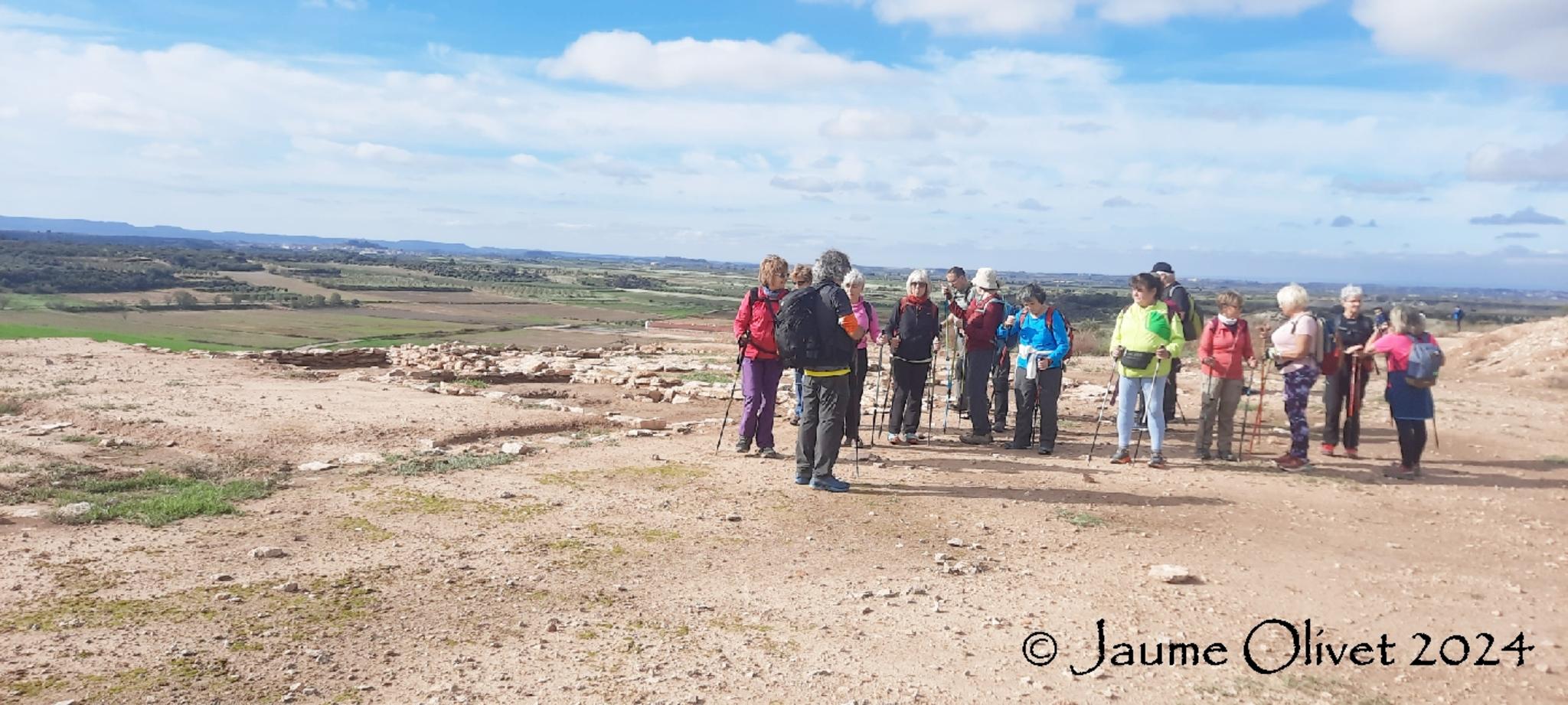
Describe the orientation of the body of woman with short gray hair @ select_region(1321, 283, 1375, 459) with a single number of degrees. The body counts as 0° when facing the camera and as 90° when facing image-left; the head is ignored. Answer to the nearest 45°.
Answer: approximately 0°

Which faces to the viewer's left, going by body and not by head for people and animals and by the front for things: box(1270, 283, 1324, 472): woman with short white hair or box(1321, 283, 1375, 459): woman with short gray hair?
box(1270, 283, 1324, 472): woman with short white hair

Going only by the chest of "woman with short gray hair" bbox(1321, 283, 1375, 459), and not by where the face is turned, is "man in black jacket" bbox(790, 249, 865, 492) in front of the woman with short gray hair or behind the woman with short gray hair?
in front

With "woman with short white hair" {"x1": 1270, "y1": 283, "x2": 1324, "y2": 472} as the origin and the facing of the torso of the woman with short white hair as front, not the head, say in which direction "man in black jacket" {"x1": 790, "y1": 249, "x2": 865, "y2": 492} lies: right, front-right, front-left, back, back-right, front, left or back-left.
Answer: front-left

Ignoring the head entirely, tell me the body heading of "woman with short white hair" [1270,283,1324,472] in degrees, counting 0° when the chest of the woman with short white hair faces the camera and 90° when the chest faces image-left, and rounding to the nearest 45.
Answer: approximately 90°

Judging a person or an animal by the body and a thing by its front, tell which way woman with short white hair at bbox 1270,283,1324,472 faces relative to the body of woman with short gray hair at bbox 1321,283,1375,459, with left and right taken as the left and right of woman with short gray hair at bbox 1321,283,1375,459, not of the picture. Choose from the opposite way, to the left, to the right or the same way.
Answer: to the right

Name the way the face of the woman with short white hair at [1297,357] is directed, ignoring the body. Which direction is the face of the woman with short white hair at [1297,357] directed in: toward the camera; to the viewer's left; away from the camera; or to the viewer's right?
to the viewer's left

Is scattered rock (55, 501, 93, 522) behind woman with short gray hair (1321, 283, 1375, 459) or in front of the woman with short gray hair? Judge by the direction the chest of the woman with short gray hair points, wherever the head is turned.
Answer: in front

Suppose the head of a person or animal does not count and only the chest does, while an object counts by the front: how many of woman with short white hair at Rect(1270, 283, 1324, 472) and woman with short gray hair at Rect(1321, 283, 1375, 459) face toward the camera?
1
